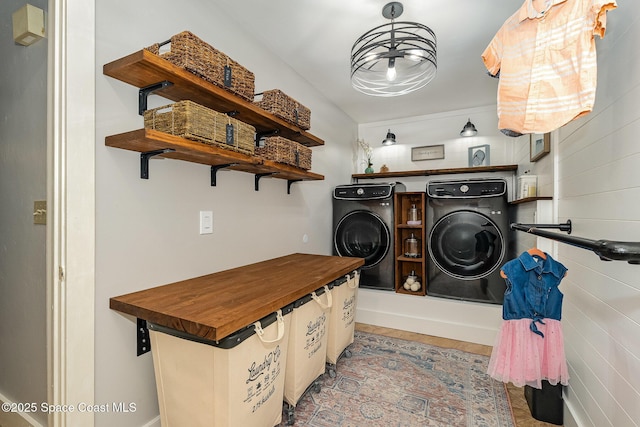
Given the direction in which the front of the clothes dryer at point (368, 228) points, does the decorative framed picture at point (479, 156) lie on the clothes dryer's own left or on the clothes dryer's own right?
on the clothes dryer's own left

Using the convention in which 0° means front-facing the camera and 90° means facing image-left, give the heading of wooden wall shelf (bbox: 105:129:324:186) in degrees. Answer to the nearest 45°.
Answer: approximately 315°

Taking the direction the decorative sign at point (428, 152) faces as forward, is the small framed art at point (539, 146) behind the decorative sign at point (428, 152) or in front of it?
in front

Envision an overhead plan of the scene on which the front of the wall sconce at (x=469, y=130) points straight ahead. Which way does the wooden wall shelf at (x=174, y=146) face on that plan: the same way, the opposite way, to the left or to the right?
to the left

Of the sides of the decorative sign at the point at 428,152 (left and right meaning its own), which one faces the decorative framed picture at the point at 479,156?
left

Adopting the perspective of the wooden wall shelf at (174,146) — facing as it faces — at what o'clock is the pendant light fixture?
The pendant light fixture is roughly at 10 o'clock from the wooden wall shelf.

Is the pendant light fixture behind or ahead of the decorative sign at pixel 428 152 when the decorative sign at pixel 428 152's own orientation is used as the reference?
ahead

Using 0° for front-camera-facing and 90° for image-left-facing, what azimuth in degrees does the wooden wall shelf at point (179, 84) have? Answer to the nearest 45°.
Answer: approximately 315°

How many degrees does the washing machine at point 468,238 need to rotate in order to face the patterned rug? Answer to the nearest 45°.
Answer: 0° — it already faces it

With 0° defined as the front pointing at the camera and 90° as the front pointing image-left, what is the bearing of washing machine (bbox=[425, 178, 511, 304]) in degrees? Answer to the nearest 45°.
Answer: approximately 0°
